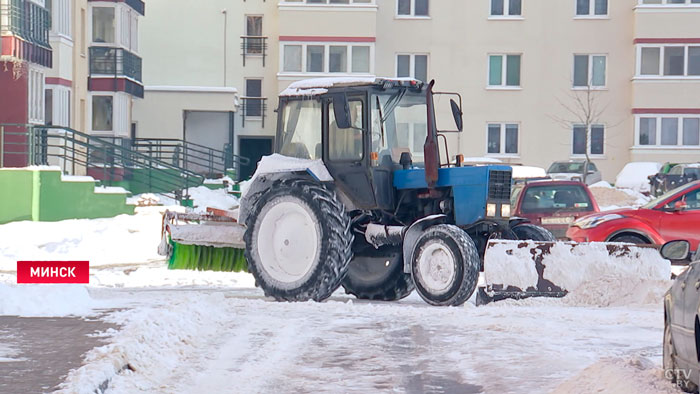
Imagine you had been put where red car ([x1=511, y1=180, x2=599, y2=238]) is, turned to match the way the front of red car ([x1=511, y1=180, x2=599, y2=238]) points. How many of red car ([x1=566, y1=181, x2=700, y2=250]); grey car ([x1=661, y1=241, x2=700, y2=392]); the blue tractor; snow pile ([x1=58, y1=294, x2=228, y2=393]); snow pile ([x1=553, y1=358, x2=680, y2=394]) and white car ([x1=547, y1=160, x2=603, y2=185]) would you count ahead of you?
1

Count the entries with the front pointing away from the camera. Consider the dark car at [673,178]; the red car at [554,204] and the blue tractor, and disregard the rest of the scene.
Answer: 1

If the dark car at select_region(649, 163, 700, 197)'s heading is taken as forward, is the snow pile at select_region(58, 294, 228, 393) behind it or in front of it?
in front

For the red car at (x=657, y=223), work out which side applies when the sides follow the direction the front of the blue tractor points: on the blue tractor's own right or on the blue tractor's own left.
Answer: on the blue tractor's own left

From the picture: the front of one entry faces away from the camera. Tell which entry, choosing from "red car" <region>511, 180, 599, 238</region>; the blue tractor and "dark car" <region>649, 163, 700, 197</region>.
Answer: the red car

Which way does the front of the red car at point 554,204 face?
away from the camera

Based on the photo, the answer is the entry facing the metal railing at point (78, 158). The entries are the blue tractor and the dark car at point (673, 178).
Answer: the dark car

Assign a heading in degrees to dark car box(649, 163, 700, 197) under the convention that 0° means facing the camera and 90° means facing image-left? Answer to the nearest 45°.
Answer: approximately 45°

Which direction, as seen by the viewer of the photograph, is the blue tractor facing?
facing the viewer and to the right of the viewer

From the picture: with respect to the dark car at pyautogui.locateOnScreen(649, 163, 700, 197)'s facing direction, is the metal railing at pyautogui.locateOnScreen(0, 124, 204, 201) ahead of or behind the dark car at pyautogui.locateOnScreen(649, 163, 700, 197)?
ahead

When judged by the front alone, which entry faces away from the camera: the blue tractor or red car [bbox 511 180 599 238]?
the red car
